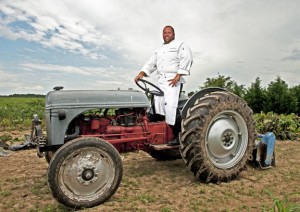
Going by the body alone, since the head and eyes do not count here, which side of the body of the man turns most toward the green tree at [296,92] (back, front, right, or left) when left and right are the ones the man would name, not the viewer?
back

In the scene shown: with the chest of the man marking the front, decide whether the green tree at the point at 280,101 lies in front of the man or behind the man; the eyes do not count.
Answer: behind

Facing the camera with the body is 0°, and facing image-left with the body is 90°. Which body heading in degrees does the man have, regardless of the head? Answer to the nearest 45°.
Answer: approximately 45°

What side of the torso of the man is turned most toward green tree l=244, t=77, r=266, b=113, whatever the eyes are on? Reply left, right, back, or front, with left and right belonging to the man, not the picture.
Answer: back
